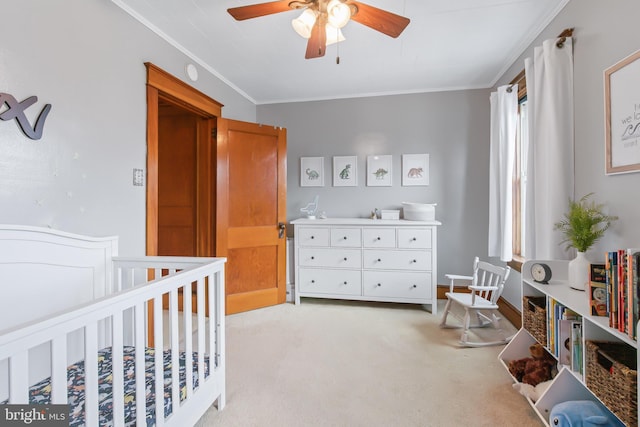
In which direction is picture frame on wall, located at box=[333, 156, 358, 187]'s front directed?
toward the camera

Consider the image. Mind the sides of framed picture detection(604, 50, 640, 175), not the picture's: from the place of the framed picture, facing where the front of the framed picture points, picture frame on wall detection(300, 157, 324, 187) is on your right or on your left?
on your right

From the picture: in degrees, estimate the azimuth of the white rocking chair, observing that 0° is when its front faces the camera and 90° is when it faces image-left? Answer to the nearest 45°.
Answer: approximately 45°

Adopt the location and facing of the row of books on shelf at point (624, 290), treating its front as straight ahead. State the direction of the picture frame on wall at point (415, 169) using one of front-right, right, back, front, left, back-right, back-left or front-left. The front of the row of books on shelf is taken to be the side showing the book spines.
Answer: right

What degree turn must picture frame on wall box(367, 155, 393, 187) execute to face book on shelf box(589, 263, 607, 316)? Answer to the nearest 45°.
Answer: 0° — it already faces it

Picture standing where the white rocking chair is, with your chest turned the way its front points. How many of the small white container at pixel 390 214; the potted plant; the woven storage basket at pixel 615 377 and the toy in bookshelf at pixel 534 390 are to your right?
1

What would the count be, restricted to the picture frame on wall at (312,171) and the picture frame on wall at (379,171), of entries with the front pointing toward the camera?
2

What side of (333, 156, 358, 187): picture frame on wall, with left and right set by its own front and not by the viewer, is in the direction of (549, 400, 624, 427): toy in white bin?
front

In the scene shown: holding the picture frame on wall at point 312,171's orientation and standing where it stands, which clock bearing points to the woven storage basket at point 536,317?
The woven storage basket is roughly at 11 o'clock from the picture frame on wall.

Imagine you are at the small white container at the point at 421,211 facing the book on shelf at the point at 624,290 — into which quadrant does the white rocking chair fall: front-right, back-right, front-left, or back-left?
front-left

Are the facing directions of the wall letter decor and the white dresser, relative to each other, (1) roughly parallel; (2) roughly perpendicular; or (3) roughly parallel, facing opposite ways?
roughly perpendicular

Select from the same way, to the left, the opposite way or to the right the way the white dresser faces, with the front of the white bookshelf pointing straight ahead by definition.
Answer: to the left

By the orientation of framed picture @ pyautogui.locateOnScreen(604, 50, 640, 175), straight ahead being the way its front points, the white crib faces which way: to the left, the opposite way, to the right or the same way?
the opposite way

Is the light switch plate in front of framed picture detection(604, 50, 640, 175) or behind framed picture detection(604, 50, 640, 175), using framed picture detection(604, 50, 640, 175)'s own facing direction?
in front

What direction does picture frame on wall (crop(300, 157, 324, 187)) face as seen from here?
toward the camera

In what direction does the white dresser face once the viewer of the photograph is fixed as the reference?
facing the viewer

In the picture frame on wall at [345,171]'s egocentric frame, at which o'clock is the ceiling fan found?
The ceiling fan is roughly at 12 o'clock from the picture frame on wall.

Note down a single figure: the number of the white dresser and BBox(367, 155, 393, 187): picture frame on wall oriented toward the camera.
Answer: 2

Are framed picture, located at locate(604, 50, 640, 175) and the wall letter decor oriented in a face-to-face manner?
yes
